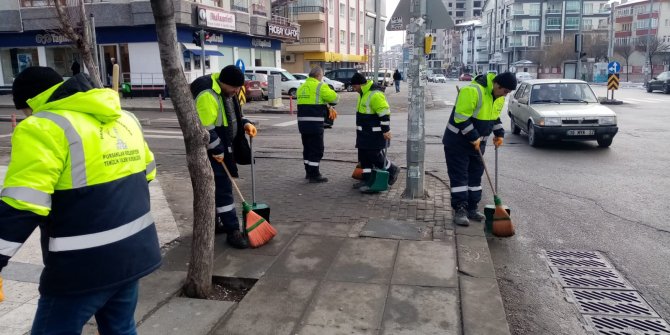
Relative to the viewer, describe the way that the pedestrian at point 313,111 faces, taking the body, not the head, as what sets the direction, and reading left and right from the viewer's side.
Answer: facing away from the viewer and to the right of the viewer

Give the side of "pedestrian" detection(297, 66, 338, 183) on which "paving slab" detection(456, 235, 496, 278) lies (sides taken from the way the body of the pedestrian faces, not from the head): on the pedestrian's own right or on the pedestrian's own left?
on the pedestrian's own right

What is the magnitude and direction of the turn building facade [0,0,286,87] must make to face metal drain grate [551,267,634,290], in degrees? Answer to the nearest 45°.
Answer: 0° — it already faces it

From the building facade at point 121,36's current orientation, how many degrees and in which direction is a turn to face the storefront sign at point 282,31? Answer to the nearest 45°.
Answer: approximately 135° to its left

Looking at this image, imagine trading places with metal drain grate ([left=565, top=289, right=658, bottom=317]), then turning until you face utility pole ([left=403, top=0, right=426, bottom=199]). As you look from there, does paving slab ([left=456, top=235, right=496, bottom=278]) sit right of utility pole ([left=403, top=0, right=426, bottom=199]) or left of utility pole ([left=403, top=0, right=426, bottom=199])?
left

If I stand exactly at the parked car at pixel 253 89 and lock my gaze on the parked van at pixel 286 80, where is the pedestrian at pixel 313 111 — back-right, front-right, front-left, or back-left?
back-right

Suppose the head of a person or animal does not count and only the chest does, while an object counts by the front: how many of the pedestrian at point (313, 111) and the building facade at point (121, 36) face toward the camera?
1

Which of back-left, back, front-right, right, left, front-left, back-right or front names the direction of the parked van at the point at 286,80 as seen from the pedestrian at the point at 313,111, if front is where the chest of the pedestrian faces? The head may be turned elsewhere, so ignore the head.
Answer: front-left

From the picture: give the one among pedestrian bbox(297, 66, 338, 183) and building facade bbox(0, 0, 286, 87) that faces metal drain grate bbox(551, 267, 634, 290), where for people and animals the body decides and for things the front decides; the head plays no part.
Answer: the building facade

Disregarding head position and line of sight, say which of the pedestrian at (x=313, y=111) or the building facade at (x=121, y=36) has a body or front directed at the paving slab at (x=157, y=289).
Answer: the building facade

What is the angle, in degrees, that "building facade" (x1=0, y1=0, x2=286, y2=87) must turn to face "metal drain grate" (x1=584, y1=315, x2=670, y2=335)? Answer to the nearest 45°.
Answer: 0° — it already faces it

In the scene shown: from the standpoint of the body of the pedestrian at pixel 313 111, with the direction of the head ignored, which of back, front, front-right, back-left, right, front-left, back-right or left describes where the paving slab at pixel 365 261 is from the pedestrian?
back-right

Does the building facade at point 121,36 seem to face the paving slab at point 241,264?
yes

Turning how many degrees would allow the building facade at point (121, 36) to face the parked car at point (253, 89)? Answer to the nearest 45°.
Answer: approximately 45° to its left
